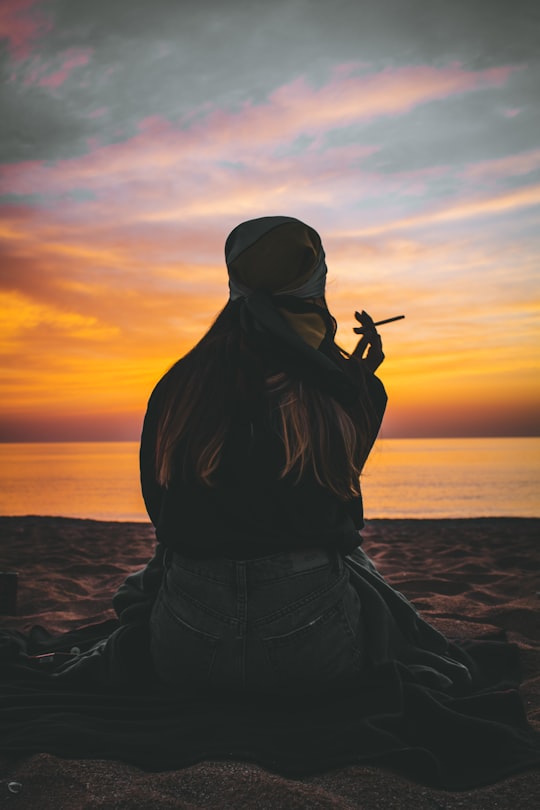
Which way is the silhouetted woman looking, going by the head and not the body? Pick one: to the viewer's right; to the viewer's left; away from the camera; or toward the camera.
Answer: away from the camera

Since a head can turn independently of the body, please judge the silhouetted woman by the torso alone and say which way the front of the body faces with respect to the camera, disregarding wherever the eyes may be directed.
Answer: away from the camera

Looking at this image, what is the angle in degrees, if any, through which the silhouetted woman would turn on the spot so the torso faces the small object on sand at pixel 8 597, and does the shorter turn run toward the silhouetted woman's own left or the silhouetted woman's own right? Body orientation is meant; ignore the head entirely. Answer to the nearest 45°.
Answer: approximately 45° to the silhouetted woman's own left
